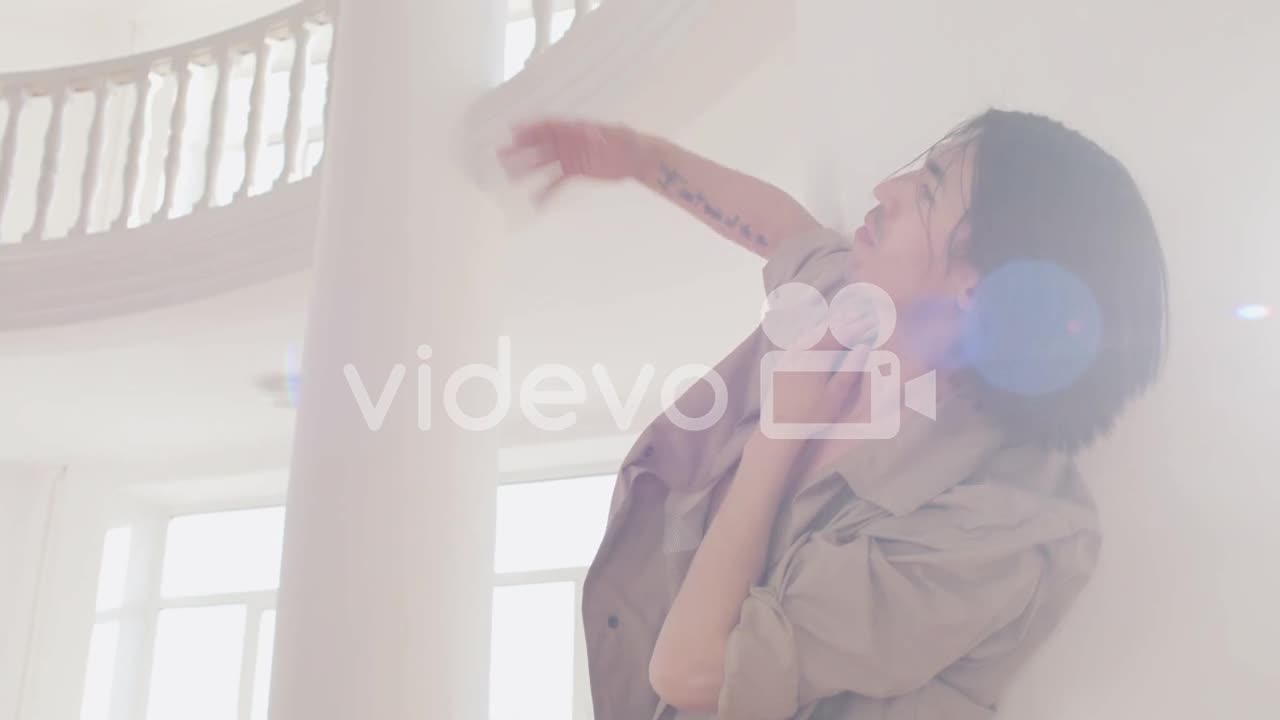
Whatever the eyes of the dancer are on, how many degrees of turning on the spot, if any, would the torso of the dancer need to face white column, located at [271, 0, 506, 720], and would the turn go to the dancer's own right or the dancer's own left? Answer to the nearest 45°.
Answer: approximately 90° to the dancer's own right

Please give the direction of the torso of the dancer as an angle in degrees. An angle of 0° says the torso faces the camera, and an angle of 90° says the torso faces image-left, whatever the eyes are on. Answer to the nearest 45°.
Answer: approximately 45°

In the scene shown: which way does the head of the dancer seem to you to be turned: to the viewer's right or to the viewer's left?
to the viewer's left

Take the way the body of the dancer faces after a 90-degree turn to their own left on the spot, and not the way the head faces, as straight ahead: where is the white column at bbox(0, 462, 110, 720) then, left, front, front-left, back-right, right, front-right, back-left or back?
back

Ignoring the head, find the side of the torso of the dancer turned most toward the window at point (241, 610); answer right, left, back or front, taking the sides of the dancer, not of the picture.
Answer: right
